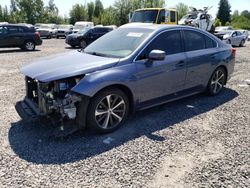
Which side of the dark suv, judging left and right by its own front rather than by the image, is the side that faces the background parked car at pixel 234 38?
back

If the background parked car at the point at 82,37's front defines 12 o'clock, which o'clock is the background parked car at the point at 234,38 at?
the background parked car at the point at 234,38 is roughly at 7 o'clock from the background parked car at the point at 82,37.

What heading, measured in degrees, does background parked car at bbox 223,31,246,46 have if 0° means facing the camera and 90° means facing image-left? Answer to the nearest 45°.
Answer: approximately 45°

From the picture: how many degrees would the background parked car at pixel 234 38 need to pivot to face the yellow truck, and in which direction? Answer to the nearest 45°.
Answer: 0° — it already faces it

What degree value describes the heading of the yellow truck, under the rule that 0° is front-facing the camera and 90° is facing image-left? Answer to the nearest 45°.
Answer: approximately 45°

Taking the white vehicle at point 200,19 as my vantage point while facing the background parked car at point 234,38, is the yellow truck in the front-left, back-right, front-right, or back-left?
back-right

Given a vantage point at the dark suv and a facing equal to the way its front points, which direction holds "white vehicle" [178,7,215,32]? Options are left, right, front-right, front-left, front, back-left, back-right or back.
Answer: back

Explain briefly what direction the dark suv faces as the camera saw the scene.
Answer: facing to the left of the viewer
